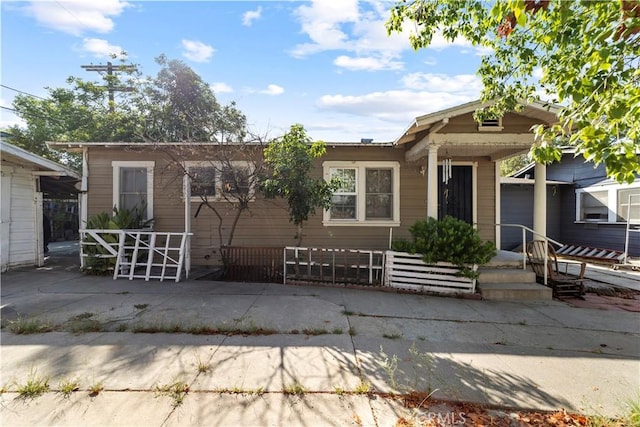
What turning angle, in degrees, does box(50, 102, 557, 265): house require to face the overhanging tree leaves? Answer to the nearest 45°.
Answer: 0° — it already faces it

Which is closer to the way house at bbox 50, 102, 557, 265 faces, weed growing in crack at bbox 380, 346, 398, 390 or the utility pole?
the weed growing in crack

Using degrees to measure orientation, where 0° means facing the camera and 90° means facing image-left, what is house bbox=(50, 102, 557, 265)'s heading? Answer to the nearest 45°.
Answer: approximately 0°

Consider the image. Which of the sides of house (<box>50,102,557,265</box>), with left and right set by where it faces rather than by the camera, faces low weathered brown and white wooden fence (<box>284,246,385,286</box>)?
front

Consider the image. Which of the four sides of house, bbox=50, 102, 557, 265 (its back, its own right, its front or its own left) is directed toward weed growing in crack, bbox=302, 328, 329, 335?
front

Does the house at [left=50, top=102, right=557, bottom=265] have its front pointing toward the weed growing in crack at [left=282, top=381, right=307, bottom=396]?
yes

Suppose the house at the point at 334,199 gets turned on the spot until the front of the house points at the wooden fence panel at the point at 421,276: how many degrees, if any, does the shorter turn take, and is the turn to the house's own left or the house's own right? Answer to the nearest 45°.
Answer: approximately 45° to the house's own left

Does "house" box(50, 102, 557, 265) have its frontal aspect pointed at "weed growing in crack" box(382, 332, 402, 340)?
yes

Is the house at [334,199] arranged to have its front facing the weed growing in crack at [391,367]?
yes

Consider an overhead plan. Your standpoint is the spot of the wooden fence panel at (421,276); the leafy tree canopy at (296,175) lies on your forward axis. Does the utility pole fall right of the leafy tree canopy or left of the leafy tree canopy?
right

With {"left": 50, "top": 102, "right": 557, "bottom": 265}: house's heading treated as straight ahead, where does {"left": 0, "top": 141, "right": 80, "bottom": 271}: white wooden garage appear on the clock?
The white wooden garage is roughly at 3 o'clock from the house.

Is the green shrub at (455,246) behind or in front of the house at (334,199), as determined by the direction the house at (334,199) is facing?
in front
